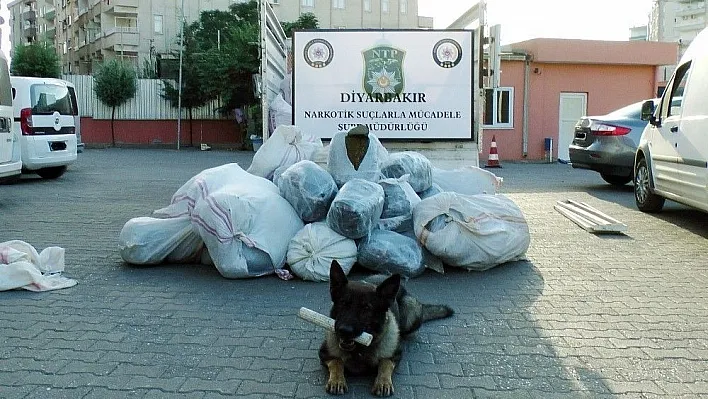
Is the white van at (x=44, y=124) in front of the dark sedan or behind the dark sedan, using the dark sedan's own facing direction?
behind

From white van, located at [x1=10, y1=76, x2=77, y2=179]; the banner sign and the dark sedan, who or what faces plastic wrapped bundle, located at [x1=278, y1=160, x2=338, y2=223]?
the banner sign

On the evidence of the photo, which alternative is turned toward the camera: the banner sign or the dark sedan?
the banner sign

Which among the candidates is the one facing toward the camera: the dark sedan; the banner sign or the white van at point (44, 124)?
the banner sign

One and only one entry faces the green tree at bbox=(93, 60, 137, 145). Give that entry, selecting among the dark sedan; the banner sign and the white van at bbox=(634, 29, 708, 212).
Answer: the white van

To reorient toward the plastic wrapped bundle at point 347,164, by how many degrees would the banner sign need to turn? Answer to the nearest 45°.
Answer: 0° — it already faces it

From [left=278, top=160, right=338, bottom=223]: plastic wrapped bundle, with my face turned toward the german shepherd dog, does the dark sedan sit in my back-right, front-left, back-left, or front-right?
back-left

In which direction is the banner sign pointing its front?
toward the camera

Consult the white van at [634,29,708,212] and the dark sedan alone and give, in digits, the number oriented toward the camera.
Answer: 0

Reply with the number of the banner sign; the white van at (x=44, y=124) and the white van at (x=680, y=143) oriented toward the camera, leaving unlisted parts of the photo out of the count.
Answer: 1

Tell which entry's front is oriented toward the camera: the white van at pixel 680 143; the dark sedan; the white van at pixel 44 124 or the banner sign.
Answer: the banner sign

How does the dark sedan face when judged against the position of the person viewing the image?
facing away from the viewer and to the right of the viewer

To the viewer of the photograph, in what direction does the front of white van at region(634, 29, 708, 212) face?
facing away from the viewer and to the left of the viewer

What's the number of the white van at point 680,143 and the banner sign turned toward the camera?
1

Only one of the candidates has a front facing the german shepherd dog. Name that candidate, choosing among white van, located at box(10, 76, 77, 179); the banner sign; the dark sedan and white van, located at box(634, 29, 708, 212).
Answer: the banner sign

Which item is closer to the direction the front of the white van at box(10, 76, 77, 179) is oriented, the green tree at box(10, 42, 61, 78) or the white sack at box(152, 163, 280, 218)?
the green tree

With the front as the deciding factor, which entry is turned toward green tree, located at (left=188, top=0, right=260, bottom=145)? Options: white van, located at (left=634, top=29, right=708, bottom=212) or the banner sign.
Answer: the white van

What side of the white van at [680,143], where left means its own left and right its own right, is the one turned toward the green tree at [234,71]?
front
